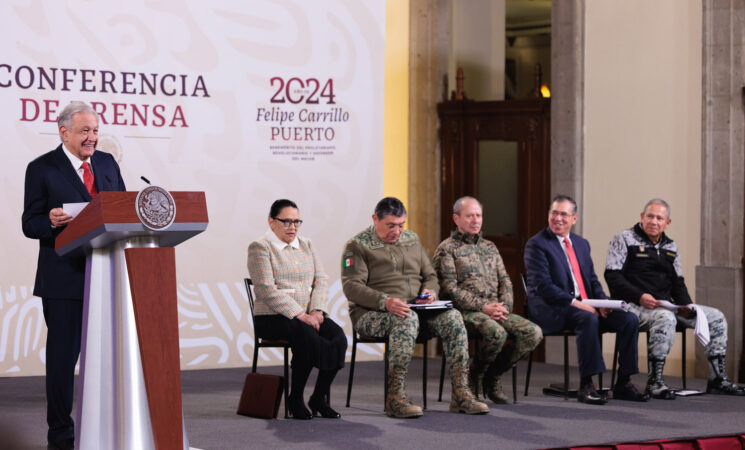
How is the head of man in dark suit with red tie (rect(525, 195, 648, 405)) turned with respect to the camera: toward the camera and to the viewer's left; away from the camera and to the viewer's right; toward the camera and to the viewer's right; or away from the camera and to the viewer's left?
toward the camera and to the viewer's left

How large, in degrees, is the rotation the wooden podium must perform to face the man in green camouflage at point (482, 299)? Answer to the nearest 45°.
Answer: approximately 90° to its left

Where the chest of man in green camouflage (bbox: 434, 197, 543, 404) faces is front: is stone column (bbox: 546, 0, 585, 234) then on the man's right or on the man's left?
on the man's left

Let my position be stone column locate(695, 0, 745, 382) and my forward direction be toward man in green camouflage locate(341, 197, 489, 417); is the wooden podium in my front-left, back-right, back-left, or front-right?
front-left

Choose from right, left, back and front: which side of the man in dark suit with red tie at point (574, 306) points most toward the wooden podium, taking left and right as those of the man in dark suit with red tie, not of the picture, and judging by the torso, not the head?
right

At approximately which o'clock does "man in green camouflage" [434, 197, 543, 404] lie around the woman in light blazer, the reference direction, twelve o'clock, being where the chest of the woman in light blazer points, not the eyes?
The man in green camouflage is roughly at 10 o'clock from the woman in light blazer.

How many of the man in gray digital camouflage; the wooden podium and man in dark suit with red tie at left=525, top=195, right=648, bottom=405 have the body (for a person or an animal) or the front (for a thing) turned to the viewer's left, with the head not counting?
0

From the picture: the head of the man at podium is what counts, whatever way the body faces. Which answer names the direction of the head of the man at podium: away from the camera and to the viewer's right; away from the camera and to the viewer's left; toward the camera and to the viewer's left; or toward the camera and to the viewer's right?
toward the camera and to the viewer's right

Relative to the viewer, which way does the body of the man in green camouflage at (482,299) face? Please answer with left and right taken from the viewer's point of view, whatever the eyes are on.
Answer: facing the viewer and to the right of the viewer

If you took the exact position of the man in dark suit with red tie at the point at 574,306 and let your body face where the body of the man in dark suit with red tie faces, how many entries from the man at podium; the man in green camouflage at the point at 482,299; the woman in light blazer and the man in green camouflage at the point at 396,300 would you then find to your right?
4

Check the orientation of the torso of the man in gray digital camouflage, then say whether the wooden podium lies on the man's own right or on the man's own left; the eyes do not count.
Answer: on the man's own right

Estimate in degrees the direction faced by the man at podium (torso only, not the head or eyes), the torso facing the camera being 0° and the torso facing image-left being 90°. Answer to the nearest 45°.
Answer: approximately 315°

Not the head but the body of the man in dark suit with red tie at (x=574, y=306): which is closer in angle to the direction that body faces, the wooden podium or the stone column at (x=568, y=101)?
the wooden podium
